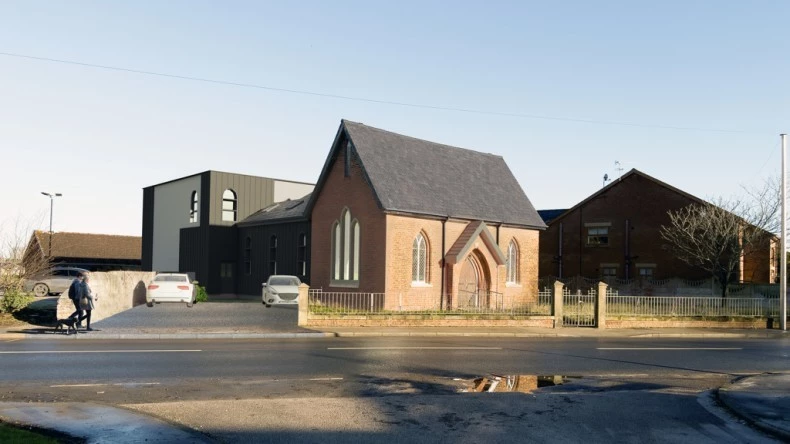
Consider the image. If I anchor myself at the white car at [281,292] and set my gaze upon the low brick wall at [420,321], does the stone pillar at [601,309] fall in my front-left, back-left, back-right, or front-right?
front-left

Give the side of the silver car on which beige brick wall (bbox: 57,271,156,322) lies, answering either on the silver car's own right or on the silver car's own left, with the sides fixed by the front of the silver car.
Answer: on the silver car's own left

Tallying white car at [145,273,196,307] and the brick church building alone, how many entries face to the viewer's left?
0

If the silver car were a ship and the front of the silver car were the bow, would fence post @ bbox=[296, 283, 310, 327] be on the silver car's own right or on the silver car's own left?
on the silver car's own left

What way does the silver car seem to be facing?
to the viewer's left

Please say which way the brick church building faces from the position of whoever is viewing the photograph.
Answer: facing the viewer and to the right of the viewer

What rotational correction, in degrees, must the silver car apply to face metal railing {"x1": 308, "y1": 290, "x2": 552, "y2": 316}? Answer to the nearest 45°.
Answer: approximately 135° to its left
